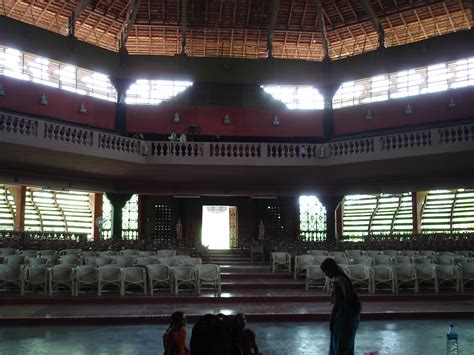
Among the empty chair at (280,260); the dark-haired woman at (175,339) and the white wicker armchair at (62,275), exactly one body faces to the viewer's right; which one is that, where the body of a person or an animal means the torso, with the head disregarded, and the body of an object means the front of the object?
the dark-haired woman

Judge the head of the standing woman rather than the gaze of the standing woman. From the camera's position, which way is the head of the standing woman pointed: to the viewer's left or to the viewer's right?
to the viewer's left

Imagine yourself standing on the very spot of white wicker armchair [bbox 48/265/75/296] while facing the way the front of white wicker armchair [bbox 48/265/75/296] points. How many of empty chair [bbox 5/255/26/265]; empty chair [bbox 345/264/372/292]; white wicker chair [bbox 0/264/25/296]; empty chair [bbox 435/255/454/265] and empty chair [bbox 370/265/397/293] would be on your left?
3

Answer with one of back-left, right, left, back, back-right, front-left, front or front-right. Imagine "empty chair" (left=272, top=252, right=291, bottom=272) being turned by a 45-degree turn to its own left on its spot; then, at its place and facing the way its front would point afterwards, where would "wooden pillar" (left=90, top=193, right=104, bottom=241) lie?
back

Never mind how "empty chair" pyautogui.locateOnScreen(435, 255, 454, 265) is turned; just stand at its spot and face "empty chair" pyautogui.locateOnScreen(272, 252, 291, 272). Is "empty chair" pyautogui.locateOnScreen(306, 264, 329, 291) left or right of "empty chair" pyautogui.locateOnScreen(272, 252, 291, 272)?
left

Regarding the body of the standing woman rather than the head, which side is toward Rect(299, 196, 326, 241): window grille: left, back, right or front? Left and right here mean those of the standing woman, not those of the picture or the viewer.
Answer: right

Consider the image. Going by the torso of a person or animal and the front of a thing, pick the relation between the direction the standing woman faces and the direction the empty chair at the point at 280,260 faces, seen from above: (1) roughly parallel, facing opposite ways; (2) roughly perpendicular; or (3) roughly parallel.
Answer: roughly perpendicular

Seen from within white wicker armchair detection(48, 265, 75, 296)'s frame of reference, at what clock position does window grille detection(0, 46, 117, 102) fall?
The window grille is roughly at 6 o'clock from the white wicker armchair.

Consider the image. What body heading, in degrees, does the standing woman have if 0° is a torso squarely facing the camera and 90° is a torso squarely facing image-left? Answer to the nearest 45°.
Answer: approximately 90°
